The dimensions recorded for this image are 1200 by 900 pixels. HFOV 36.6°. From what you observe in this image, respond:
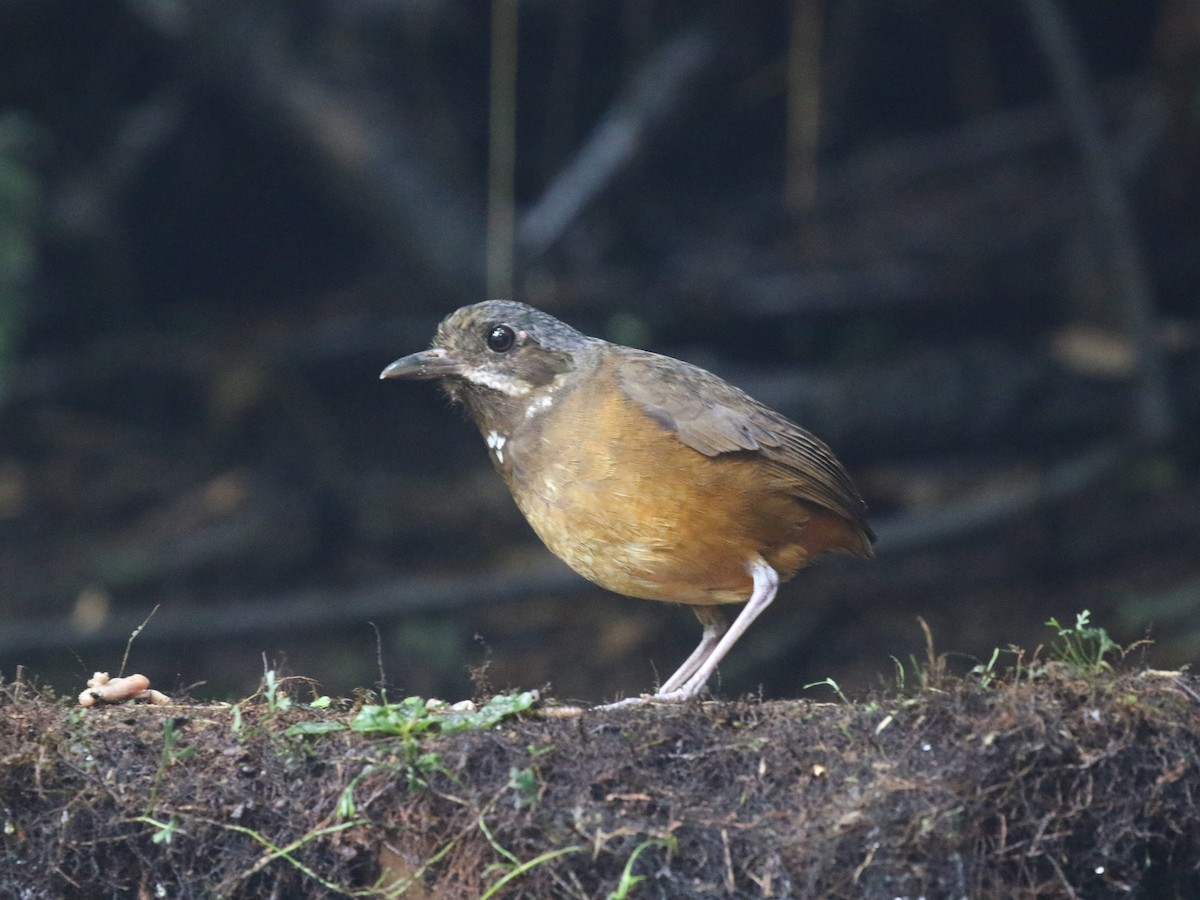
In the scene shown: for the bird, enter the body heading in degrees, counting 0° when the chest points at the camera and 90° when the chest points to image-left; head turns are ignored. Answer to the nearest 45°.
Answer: approximately 90°
